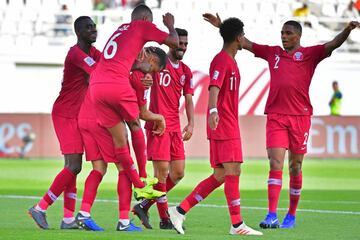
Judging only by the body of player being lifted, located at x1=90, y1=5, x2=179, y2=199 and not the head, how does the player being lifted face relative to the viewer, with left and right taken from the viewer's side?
facing away from the viewer and to the right of the viewer

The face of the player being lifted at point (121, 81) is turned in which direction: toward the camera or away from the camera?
away from the camera

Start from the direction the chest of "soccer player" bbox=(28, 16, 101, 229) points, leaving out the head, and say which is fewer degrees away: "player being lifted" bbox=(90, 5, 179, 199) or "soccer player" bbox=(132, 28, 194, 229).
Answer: the soccer player

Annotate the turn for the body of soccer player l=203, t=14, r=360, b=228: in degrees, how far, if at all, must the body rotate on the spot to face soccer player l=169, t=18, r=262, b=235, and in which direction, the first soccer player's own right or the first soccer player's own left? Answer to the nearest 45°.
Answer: approximately 45° to the first soccer player's own right
